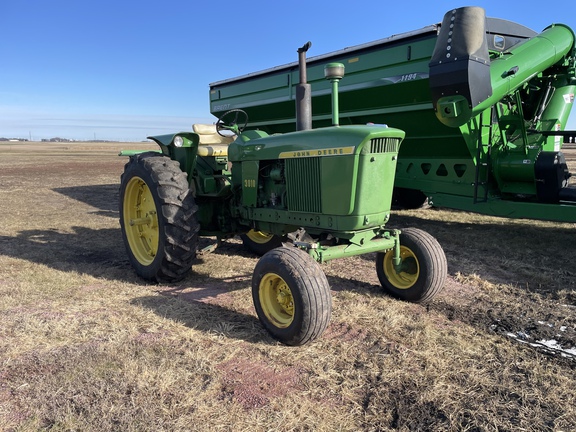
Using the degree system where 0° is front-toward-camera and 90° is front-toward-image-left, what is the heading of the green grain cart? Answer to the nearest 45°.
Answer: approximately 315°

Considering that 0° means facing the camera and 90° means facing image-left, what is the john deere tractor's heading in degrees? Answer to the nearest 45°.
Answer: approximately 315°

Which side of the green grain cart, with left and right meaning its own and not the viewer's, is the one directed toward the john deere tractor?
right

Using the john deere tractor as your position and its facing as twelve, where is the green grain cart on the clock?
The green grain cart is roughly at 9 o'clock from the john deere tractor.
